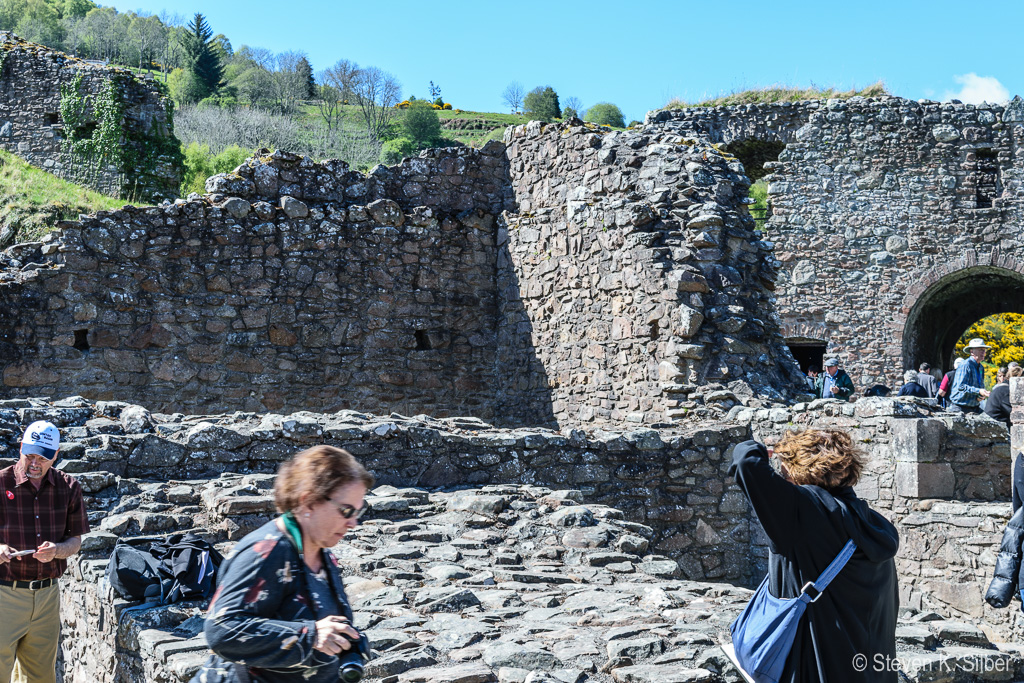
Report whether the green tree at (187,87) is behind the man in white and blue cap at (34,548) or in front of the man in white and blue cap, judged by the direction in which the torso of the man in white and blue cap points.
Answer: behind

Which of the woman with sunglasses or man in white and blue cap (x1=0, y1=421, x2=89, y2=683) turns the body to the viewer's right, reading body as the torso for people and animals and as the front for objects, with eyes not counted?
the woman with sunglasses

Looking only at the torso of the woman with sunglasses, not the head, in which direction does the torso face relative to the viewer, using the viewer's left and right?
facing to the right of the viewer

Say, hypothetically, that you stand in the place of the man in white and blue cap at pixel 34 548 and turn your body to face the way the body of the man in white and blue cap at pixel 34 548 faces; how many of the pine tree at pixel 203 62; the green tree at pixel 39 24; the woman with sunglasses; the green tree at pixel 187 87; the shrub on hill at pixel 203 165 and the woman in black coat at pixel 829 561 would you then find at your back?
4

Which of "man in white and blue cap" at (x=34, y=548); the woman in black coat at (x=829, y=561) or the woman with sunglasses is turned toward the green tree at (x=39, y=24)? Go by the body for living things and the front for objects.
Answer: the woman in black coat

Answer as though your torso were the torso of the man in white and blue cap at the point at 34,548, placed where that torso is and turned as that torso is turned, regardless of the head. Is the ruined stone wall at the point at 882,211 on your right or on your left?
on your left

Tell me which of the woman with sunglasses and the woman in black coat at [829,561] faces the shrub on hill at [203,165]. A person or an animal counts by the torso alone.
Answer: the woman in black coat

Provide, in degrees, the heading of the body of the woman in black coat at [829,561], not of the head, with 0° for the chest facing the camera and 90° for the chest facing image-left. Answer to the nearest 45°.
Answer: approximately 135°

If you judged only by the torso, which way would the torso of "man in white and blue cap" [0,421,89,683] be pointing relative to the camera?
toward the camera

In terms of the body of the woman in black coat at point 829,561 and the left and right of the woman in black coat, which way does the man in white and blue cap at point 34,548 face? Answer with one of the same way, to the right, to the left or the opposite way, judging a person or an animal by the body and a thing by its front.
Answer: the opposite way

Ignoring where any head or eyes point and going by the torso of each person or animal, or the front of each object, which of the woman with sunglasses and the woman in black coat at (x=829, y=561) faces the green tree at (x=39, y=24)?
the woman in black coat

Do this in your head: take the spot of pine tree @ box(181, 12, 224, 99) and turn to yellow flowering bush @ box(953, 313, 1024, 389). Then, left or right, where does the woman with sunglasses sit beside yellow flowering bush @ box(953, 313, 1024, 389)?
right

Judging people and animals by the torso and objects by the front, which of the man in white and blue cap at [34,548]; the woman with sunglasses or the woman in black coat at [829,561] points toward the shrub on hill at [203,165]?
the woman in black coat

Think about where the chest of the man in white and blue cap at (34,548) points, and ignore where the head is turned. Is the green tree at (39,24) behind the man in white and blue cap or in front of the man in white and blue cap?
behind
